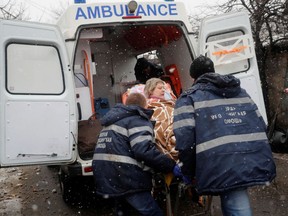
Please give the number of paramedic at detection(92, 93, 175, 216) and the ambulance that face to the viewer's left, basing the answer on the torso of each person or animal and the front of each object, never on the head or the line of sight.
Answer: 0

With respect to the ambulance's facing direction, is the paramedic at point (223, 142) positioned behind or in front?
behind

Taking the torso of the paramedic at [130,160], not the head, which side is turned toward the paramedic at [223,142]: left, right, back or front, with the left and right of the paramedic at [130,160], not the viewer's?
right

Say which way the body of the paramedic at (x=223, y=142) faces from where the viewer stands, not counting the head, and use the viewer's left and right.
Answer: facing away from the viewer and to the left of the viewer

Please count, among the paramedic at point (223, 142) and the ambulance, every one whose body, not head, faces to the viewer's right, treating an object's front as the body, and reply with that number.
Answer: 0

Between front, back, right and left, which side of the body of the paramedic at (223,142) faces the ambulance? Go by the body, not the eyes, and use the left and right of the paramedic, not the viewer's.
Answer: front

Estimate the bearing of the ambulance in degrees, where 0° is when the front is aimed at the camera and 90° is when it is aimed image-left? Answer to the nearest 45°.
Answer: approximately 180°

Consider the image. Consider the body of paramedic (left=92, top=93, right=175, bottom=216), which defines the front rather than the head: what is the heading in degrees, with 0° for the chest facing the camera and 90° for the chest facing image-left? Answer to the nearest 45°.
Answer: approximately 225°
